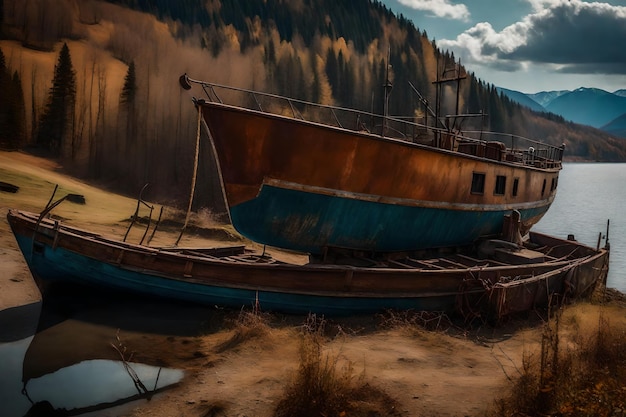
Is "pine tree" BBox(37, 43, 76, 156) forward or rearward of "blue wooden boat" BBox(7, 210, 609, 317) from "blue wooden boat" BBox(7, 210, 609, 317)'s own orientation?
forward

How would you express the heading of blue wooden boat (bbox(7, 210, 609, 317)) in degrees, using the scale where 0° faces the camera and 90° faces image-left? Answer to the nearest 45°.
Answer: approximately 135°

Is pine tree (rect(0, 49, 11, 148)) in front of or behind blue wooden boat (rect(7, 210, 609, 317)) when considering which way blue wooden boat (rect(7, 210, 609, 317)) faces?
in front
